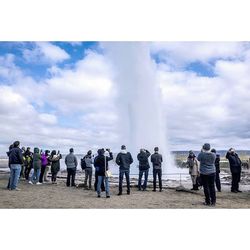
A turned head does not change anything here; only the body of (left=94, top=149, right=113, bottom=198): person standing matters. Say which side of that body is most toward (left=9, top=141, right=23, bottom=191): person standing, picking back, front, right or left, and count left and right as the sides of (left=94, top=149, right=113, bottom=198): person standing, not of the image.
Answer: left

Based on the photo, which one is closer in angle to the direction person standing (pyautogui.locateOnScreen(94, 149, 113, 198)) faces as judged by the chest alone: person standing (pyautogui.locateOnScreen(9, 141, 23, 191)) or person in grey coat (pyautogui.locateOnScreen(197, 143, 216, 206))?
the person standing

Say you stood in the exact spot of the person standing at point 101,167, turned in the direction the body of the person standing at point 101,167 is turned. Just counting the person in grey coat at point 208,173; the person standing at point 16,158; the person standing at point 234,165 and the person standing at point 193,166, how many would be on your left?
1

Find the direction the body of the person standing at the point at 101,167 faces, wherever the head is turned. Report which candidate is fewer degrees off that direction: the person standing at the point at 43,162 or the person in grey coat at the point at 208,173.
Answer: the person standing

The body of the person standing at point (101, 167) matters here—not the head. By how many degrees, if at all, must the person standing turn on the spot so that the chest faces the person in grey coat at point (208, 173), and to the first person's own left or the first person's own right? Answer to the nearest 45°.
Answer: approximately 135° to the first person's own right

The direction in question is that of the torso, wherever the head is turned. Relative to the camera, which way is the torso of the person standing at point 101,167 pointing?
away from the camera

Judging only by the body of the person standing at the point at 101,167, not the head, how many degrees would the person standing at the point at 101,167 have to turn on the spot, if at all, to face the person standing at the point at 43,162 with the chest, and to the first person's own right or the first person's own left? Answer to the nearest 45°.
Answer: approximately 45° to the first person's own left

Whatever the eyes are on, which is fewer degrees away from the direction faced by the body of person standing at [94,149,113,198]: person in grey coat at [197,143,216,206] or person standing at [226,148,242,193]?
the person standing

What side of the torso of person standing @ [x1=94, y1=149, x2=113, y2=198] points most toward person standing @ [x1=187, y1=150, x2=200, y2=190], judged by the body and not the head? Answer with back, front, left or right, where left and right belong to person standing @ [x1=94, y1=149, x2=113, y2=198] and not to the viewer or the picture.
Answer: right

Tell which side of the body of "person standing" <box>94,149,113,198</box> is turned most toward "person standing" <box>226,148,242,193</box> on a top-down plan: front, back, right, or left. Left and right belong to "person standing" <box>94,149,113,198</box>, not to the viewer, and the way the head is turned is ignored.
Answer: right
